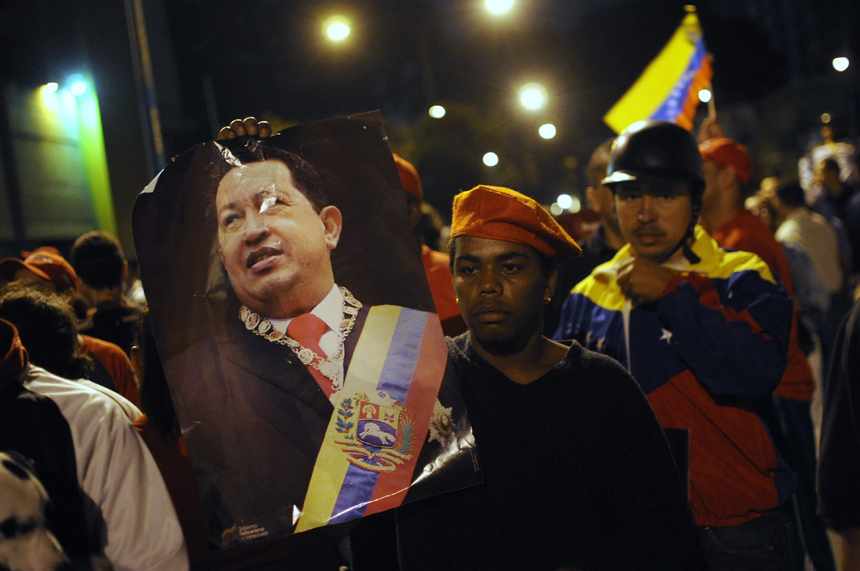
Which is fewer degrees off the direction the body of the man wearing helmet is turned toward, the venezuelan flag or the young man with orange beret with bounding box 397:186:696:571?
the young man with orange beret

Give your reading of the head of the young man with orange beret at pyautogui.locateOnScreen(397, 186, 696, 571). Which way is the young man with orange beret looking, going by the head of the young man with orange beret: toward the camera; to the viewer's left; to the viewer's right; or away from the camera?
toward the camera

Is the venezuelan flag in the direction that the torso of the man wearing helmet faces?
no

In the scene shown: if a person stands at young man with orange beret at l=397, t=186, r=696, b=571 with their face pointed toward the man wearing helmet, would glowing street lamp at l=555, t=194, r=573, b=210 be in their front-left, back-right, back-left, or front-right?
front-left

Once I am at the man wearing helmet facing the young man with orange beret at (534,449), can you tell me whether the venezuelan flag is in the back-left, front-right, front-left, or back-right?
back-right

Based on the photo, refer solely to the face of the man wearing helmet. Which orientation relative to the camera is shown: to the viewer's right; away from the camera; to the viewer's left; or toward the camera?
toward the camera

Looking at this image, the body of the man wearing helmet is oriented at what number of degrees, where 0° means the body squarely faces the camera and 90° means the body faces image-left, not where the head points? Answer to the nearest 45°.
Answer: approximately 45°

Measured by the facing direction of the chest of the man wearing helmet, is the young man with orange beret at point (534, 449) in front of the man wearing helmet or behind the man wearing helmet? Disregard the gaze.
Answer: in front

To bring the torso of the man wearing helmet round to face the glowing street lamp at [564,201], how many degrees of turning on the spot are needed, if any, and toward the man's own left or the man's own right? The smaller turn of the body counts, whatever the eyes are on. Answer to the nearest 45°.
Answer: approximately 135° to the man's own right

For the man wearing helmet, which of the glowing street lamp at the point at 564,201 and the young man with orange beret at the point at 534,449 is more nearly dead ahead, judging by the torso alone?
the young man with orange beret
